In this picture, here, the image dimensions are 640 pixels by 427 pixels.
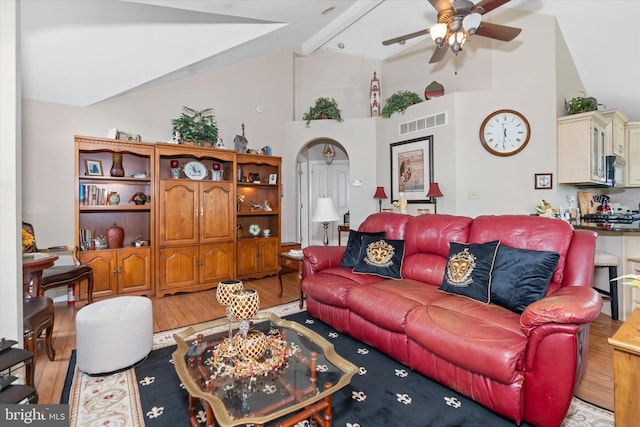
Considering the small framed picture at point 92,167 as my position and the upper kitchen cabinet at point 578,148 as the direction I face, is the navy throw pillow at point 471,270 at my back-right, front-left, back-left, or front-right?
front-right

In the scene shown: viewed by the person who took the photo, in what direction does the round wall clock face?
facing the viewer

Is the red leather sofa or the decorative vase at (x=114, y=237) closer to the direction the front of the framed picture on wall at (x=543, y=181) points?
the red leather sofa

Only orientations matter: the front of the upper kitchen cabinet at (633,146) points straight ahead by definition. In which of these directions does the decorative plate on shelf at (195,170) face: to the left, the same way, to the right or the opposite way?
to the left

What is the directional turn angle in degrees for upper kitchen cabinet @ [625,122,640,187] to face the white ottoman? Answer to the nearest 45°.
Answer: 0° — it already faces it

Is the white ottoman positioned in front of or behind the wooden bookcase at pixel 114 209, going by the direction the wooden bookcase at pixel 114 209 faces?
in front

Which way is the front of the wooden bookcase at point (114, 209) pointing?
toward the camera

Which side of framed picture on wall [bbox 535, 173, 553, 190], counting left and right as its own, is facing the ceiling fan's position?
front

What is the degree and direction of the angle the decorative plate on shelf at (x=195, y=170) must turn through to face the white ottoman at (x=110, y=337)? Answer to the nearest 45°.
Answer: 0° — it already faces it

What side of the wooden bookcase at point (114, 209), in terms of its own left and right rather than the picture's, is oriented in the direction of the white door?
left

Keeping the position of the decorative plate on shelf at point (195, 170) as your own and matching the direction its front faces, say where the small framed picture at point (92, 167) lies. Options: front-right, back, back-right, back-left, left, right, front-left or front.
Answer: right

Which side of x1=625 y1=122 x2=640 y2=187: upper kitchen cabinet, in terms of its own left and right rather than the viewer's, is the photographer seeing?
front
